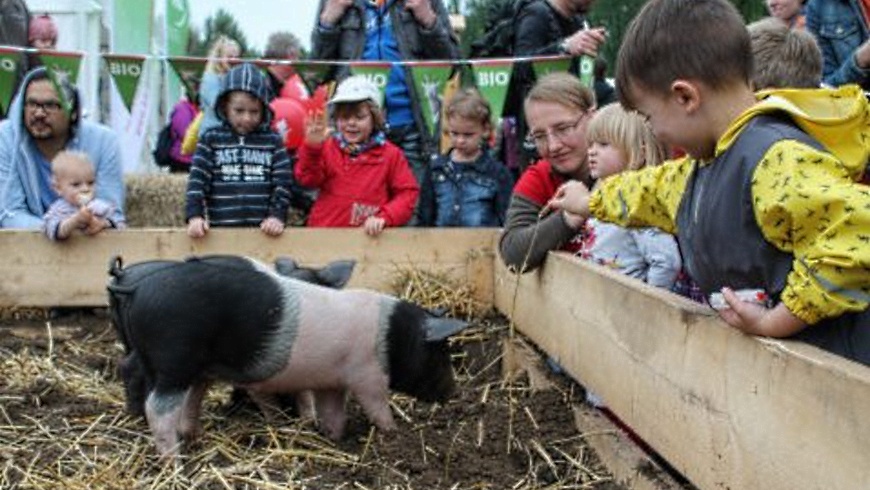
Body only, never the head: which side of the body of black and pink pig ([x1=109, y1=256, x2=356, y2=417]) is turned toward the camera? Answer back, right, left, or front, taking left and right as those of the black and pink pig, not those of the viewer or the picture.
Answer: right

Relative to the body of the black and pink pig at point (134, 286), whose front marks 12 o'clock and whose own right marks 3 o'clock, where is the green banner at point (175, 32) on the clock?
The green banner is roughly at 9 o'clock from the black and pink pig.

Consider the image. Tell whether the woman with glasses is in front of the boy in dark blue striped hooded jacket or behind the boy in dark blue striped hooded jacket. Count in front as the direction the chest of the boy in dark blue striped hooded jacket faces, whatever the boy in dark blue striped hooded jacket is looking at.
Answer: in front

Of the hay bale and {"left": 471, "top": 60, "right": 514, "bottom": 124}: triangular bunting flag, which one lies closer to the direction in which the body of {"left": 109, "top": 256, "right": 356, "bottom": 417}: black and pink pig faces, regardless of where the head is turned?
the triangular bunting flag

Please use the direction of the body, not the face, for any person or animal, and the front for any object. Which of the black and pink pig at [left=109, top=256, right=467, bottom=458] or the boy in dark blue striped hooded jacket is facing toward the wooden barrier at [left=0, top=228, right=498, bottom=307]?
the boy in dark blue striped hooded jacket

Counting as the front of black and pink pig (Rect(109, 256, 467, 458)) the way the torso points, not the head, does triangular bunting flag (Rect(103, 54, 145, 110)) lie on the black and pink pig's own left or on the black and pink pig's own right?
on the black and pink pig's own left

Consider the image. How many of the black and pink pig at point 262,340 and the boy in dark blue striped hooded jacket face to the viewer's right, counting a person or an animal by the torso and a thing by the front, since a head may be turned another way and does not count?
1

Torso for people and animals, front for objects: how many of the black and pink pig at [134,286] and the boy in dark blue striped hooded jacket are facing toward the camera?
1

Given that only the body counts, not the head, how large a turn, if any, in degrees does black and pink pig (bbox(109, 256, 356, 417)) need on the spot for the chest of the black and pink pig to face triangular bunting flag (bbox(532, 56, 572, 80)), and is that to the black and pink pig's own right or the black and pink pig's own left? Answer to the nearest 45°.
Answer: approximately 45° to the black and pink pig's own left

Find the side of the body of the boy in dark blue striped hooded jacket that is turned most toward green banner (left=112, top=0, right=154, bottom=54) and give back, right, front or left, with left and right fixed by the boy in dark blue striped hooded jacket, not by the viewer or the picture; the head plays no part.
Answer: back

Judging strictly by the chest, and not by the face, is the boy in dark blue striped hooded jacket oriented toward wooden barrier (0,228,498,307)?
yes

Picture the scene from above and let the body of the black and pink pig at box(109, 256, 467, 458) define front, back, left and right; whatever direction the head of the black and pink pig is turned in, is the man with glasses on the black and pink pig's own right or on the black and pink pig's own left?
on the black and pink pig's own left

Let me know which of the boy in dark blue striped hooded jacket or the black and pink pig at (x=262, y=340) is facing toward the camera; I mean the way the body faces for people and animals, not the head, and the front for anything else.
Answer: the boy in dark blue striped hooded jacket

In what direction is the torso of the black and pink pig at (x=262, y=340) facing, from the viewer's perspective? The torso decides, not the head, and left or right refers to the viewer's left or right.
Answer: facing to the right of the viewer

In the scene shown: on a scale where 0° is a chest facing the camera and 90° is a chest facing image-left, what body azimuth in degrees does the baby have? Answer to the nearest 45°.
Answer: approximately 315°

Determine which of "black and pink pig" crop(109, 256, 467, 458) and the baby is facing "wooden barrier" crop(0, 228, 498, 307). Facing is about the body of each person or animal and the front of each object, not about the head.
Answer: the baby

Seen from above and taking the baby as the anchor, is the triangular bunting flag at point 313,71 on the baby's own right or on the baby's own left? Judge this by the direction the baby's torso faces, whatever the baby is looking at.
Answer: on the baby's own left

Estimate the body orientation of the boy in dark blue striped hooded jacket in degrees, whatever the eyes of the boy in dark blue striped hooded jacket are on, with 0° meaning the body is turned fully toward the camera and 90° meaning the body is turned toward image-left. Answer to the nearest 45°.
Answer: approximately 0°

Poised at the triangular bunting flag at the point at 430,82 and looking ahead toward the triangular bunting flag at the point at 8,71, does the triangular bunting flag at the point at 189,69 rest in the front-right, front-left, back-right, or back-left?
front-right
